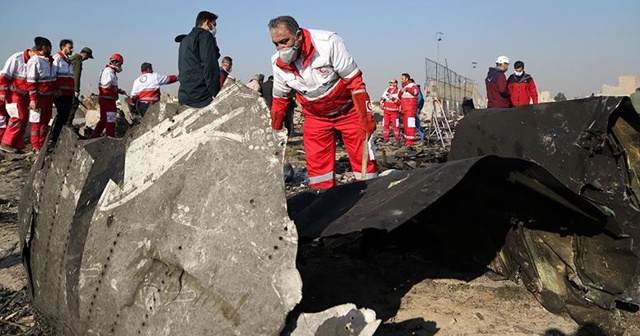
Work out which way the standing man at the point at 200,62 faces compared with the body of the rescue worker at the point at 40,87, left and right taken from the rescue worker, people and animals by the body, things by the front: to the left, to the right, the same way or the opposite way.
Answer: to the left

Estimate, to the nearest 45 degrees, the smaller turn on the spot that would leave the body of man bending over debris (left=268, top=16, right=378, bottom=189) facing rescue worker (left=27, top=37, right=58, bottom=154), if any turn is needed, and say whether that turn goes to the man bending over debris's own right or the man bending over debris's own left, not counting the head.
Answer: approximately 90° to the man bending over debris's own right

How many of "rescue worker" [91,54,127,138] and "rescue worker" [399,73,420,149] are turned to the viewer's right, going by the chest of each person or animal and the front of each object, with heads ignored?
1

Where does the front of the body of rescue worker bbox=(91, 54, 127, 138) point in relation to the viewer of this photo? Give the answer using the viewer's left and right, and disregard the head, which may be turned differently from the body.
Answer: facing to the right of the viewer

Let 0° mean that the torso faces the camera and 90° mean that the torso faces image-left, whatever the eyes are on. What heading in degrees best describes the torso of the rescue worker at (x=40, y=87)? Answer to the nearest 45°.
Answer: approximately 315°

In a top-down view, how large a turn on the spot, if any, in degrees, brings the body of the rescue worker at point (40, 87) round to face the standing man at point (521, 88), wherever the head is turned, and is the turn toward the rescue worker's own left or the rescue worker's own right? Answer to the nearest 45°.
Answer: approximately 45° to the rescue worker's own left

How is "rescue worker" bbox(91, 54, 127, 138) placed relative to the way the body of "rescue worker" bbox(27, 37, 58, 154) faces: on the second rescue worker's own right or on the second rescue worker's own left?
on the second rescue worker's own left

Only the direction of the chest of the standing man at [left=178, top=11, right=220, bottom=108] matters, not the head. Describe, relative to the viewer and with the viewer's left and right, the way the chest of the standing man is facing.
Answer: facing away from the viewer and to the right of the viewer

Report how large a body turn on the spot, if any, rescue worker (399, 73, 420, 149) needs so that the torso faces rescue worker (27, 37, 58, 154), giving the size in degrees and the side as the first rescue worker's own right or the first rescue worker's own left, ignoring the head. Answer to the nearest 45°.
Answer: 0° — they already face them

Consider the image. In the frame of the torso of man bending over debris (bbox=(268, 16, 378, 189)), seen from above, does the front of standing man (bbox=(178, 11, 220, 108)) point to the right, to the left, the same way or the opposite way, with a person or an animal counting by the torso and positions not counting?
the opposite way
